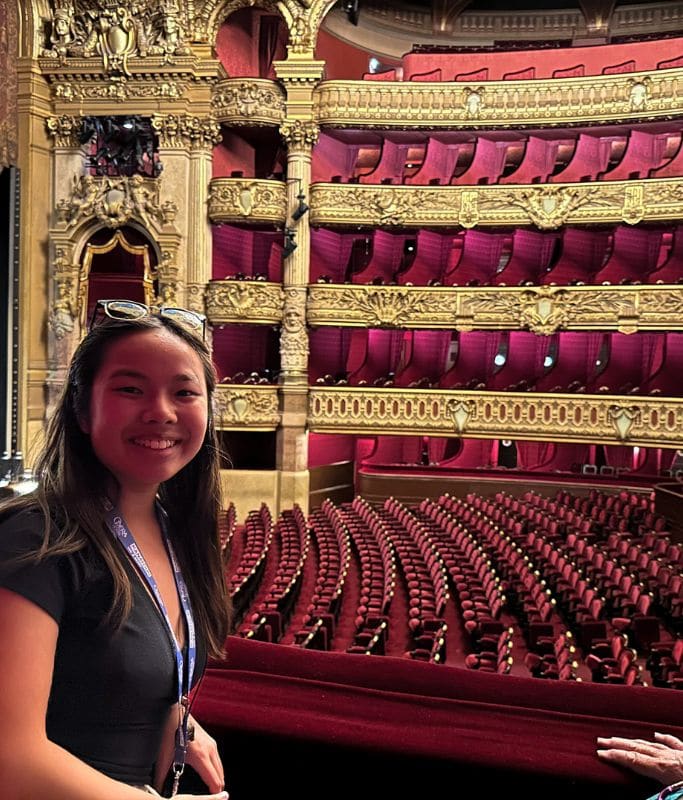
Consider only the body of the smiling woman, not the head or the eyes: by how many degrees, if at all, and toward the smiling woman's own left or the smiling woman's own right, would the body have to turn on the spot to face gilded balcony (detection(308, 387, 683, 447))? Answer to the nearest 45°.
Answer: approximately 90° to the smiling woman's own left

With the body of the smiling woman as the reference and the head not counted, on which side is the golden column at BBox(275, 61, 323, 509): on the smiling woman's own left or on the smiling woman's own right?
on the smiling woman's own left

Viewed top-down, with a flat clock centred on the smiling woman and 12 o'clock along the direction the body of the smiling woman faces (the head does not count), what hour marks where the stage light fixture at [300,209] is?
The stage light fixture is roughly at 8 o'clock from the smiling woman.

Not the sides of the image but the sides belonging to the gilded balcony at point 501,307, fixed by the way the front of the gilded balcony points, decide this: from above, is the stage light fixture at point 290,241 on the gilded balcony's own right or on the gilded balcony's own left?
on the gilded balcony's own right

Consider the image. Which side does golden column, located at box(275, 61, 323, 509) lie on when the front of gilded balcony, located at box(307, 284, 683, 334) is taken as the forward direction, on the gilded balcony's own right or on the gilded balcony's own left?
on the gilded balcony's own right

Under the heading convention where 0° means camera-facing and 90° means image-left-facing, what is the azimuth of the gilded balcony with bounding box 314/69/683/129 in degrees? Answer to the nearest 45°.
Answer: approximately 0°

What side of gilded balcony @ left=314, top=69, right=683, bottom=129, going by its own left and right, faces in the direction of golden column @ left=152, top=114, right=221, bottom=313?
right

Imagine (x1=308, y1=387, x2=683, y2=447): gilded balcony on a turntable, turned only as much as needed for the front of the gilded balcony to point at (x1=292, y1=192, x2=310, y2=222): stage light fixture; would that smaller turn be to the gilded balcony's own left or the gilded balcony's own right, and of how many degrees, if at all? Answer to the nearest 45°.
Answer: approximately 90° to the gilded balcony's own right

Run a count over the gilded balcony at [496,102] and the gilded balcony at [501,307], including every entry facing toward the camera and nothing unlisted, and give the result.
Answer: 2
